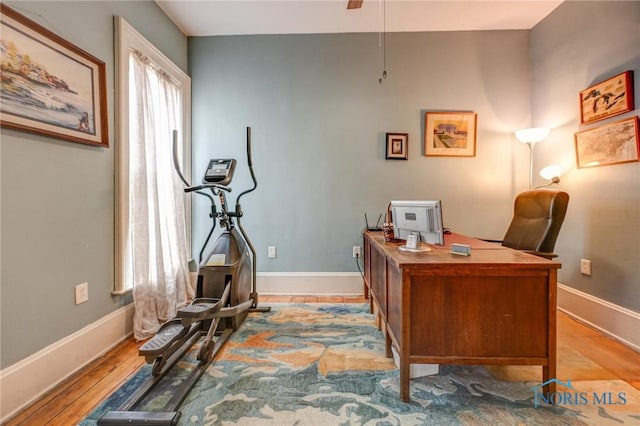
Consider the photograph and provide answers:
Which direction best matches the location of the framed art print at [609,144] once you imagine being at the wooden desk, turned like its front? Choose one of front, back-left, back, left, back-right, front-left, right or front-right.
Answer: front-left

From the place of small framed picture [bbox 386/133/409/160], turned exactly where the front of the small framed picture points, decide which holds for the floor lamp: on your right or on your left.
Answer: on your left

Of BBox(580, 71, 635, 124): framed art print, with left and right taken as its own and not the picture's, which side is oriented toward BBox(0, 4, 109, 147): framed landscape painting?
front

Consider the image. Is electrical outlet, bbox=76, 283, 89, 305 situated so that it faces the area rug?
yes

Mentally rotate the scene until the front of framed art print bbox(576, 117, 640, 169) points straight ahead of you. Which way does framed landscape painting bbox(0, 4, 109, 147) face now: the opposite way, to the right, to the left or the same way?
the opposite way

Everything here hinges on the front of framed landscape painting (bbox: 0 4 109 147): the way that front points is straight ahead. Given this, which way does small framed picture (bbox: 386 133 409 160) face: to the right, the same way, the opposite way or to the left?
to the right

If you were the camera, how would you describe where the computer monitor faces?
facing away from the viewer and to the right of the viewer

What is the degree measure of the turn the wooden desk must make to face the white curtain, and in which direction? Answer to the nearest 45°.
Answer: approximately 180°

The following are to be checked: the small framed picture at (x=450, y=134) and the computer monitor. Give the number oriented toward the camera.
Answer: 1

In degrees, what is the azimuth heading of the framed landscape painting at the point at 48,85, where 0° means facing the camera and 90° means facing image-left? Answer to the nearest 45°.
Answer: approximately 315°

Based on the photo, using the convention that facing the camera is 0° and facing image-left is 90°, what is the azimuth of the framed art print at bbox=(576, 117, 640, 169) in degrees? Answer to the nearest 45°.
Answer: approximately 45°

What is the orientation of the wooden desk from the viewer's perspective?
to the viewer's right
